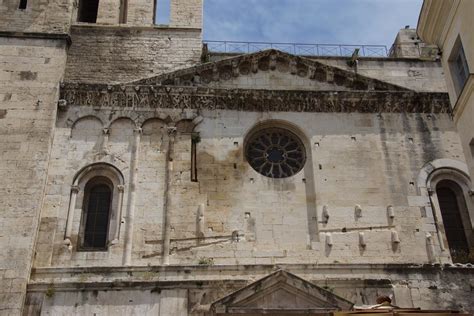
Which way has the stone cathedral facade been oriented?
toward the camera

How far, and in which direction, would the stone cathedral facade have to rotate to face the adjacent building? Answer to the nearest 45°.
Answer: approximately 45° to its left
